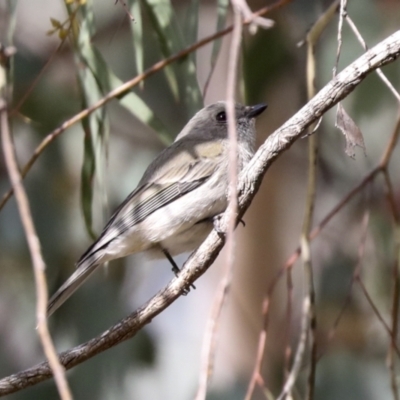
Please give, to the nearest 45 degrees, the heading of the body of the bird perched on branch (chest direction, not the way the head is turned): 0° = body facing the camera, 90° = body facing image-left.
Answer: approximately 270°

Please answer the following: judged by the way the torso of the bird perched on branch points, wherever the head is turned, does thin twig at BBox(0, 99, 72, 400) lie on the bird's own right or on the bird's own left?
on the bird's own right
